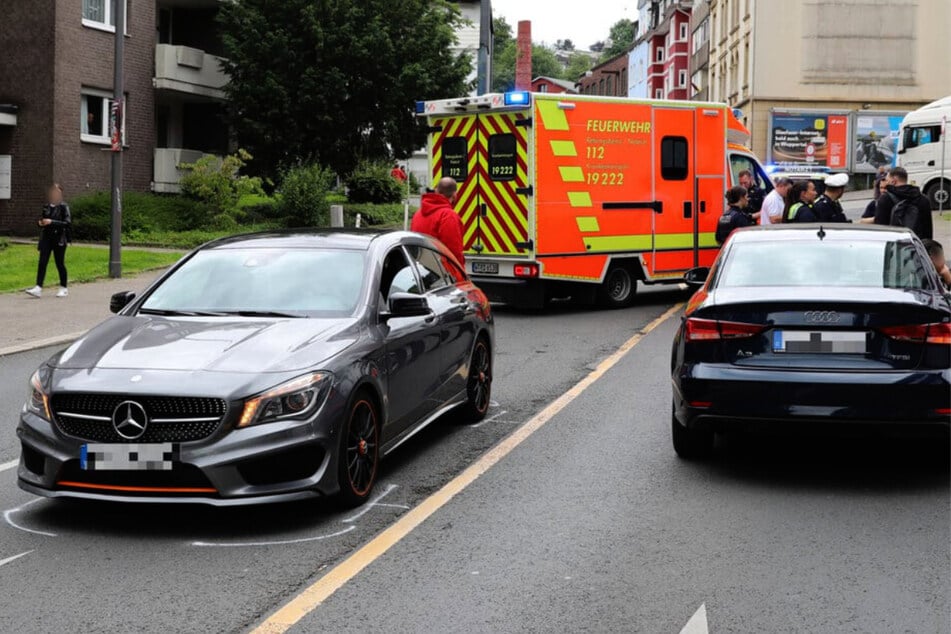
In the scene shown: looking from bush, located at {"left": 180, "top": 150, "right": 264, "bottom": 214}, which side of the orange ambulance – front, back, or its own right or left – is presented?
left

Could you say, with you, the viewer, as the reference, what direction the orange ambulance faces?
facing away from the viewer and to the right of the viewer

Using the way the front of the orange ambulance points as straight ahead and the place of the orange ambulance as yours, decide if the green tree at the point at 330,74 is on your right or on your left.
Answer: on your left

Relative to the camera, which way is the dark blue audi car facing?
away from the camera

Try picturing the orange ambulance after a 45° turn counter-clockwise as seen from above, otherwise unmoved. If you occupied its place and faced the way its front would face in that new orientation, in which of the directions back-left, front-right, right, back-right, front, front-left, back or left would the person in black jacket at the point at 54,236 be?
left

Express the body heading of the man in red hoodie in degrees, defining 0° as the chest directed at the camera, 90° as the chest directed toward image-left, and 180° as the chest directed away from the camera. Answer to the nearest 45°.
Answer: approximately 225°

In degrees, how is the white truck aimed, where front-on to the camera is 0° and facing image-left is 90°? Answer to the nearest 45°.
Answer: approximately 90°

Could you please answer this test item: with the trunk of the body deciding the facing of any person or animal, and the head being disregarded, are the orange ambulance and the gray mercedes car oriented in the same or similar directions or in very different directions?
very different directions

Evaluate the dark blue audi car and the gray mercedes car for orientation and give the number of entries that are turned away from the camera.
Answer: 1
